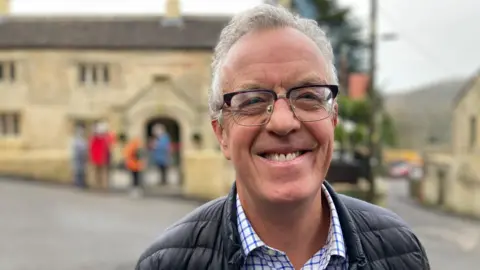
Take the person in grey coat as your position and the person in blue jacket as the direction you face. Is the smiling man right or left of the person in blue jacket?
right

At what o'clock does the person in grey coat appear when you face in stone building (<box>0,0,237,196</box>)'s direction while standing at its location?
The person in grey coat is roughly at 12 o'clock from the stone building.

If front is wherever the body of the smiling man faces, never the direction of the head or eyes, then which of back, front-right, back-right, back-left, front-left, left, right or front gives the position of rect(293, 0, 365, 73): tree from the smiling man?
back

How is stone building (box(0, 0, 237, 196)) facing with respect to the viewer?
toward the camera

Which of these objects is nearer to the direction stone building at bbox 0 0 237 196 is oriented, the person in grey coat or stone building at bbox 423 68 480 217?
the person in grey coat

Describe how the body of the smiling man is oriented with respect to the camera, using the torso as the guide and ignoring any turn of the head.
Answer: toward the camera

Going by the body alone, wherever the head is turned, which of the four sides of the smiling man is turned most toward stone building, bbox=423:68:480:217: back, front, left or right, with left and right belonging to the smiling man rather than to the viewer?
back

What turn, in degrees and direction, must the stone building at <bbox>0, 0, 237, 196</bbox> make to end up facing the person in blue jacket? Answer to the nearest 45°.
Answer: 0° — it already faces them

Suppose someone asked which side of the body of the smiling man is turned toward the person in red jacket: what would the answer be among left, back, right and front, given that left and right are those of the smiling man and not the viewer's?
back

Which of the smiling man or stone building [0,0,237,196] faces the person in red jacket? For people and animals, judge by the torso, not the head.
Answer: the stone building

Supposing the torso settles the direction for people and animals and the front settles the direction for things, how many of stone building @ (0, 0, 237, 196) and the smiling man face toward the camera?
2

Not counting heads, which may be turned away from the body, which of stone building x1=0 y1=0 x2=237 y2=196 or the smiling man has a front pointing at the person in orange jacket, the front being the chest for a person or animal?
the stone building

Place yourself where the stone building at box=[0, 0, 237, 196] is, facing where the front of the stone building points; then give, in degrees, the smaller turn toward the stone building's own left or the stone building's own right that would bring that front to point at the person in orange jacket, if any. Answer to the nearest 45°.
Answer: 0° — it already faces them
